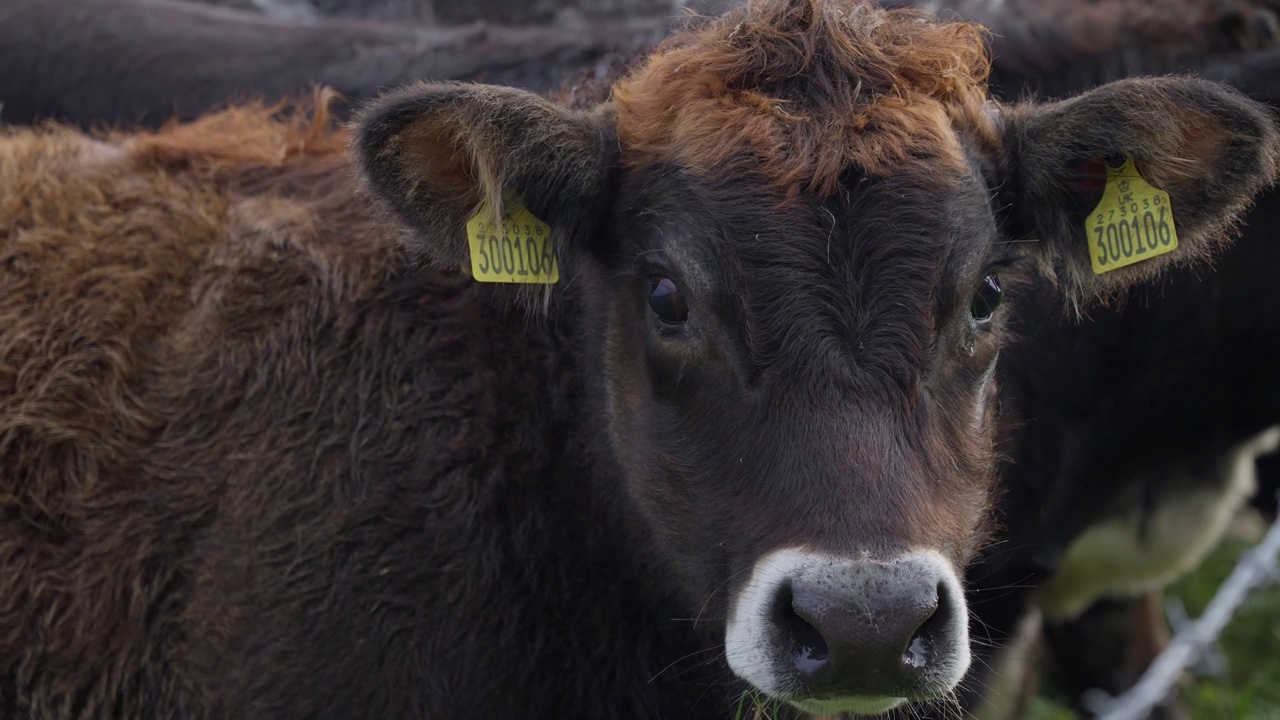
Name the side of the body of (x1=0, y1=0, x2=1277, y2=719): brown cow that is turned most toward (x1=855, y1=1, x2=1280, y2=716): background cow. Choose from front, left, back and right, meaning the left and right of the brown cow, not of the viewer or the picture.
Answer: left

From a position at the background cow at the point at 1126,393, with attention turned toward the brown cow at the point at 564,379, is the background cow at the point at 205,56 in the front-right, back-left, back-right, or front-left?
front-right

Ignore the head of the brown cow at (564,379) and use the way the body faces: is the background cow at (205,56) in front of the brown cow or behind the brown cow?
behind

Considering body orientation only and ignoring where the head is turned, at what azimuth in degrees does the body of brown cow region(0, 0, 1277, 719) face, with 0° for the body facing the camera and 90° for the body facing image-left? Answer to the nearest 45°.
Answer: approximately 315°
